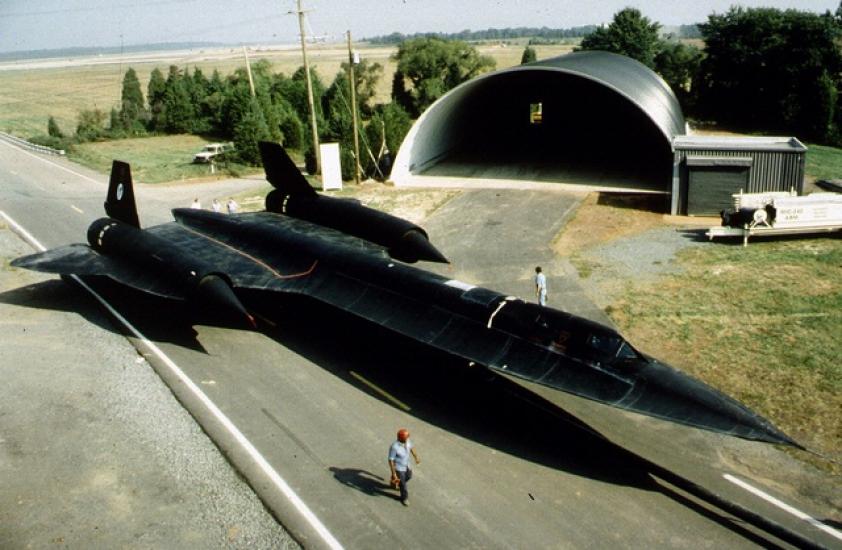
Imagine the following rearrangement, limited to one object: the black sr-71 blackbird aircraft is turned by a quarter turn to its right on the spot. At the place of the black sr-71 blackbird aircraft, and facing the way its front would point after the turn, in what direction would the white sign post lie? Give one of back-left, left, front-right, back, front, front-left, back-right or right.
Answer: back-right

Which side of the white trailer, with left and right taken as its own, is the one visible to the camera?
left

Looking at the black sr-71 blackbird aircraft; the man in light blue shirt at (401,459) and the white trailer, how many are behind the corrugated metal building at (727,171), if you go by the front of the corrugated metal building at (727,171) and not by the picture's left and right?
0

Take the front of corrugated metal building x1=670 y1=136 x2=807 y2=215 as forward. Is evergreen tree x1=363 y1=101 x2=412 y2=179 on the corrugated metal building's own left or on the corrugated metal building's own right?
on the corrugated metal building's own right

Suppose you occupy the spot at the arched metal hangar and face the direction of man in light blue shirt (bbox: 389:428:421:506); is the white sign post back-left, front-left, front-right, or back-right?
front-right

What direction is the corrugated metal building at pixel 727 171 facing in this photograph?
toward the camera

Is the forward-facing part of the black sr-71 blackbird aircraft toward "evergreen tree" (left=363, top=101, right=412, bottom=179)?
no

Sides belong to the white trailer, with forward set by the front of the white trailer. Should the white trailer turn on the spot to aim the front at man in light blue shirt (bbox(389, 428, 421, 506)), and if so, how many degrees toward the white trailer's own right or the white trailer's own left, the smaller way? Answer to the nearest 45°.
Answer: approximately 90° to the white trailer's own left

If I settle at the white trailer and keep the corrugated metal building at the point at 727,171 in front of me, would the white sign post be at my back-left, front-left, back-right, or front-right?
front-left

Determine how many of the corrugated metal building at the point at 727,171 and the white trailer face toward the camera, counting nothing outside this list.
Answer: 1

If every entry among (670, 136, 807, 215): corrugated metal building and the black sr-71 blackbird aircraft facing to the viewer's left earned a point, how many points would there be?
0

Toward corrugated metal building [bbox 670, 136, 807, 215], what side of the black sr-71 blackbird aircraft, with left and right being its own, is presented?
left

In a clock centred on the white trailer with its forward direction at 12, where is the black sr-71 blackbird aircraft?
The black sr-71 blackbird aircraft is roughly at 10 o'clock from the white trailer.

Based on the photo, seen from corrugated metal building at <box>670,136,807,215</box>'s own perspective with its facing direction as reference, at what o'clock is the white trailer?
The white trailer is roughly at 11 o'clock from the corrugated metal building.

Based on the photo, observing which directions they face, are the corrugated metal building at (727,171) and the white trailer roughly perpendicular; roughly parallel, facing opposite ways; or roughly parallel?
roughly perpendicular

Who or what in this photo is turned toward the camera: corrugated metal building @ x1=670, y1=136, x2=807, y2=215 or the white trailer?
the corrugated metal building

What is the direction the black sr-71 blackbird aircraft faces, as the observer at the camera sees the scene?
facing the viewer and to the right of the viewer

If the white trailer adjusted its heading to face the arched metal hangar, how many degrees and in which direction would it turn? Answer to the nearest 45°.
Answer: approximately 45° to its right
